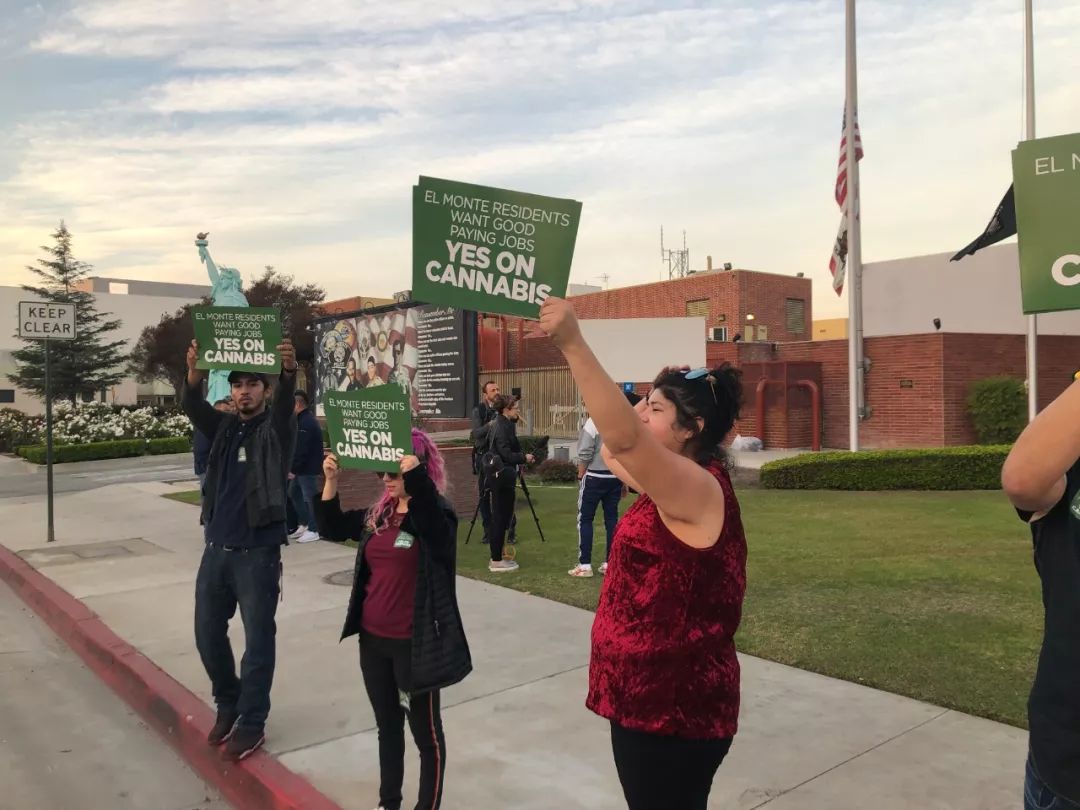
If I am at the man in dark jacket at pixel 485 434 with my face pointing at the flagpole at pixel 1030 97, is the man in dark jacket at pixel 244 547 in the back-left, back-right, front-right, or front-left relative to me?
back-right

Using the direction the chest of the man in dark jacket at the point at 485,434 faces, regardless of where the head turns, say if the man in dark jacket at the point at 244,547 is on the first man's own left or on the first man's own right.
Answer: on the first man's own right

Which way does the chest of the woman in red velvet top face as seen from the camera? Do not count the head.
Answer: to the viewer's left

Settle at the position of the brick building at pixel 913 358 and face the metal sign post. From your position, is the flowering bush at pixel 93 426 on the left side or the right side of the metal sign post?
right

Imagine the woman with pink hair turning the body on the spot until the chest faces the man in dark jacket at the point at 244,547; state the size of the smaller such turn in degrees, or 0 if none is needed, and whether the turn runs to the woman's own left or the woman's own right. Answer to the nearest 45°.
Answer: approximately 90° to the woman's own right

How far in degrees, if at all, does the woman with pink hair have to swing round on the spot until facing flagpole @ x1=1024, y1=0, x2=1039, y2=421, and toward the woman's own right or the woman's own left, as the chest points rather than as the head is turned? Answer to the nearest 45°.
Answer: approximately 180°

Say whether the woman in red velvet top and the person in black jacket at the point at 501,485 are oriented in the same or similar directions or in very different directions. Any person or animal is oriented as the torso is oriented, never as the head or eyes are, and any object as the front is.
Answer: very different directions
